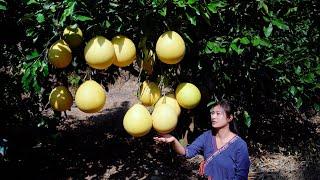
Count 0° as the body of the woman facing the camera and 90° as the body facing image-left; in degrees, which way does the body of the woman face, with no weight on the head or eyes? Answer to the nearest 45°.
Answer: approximately 45°

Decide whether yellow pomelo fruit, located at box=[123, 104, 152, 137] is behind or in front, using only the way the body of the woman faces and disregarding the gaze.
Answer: in front
